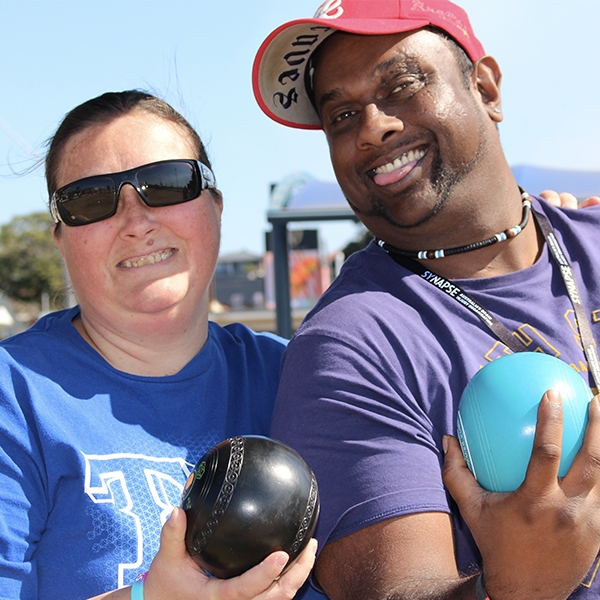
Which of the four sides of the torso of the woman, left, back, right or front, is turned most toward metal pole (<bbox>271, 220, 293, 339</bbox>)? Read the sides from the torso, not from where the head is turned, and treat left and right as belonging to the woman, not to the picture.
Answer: back

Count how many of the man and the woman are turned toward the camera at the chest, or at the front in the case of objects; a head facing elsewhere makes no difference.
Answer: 2

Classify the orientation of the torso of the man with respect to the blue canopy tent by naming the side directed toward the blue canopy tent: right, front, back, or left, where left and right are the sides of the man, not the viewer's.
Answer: back

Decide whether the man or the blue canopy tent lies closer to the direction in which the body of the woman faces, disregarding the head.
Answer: the man

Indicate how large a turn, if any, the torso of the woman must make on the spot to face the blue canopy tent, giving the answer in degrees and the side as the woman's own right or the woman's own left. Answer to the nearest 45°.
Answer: approximately 180°

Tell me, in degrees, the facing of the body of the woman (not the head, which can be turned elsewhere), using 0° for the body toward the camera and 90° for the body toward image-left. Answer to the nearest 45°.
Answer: approximately 0°

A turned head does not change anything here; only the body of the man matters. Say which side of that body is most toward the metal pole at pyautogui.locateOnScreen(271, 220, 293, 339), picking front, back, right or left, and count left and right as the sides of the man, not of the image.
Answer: back

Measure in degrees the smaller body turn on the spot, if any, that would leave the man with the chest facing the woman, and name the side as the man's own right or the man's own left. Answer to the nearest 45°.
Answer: approximately 90° to the man's own right

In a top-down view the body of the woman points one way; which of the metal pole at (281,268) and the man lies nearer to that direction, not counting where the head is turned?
the man
